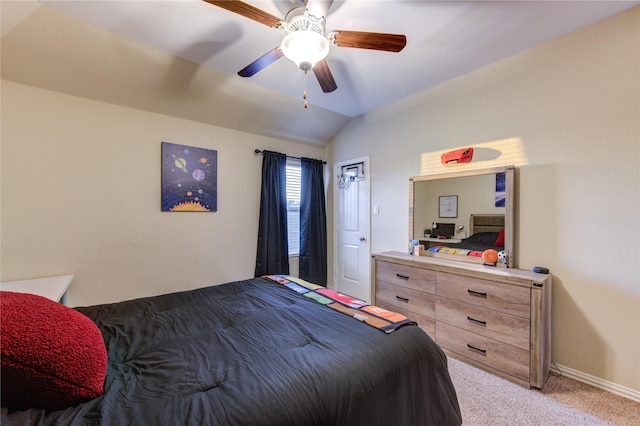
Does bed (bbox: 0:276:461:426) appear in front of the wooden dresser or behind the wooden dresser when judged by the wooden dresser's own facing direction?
in front

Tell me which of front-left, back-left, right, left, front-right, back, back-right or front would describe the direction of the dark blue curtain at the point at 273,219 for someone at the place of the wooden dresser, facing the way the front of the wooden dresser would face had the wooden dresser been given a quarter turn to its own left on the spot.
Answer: back-right

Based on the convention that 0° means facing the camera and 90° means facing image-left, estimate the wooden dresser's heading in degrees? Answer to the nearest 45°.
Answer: approximately 45°

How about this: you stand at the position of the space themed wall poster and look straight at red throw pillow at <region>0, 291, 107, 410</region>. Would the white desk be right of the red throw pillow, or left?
right

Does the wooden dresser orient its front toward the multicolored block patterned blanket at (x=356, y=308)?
yes

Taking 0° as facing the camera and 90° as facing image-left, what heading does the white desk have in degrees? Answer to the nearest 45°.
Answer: approximately 270°

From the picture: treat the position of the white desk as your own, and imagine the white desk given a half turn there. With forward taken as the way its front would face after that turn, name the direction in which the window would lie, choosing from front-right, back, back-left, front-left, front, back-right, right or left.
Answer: back
